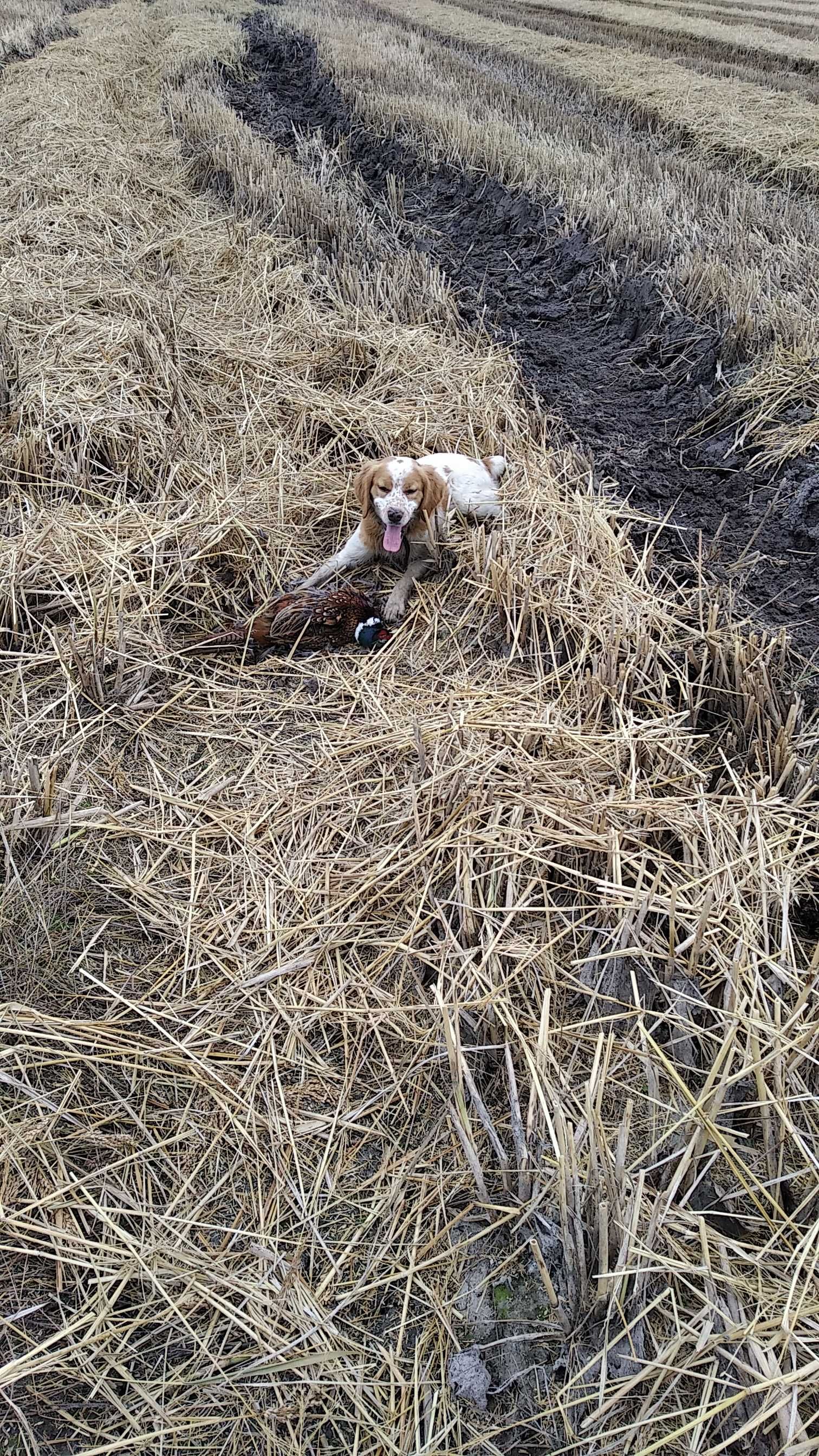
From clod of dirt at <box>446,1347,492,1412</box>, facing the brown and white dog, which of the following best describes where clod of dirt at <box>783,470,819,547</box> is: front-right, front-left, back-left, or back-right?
front-right

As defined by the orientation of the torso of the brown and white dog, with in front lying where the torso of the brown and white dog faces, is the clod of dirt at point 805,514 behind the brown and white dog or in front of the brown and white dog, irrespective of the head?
behind

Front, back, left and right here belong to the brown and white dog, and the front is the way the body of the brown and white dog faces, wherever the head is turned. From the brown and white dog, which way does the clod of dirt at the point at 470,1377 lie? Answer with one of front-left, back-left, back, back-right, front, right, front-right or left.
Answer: front-left

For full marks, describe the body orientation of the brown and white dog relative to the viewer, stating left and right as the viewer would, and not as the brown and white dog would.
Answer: facing the viewer and to the left of the viewer
